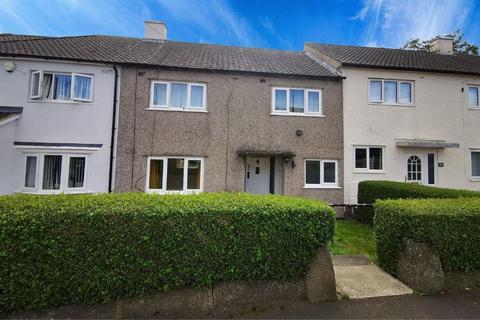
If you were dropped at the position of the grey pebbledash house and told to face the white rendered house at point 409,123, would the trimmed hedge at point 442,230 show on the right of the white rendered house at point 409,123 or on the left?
right

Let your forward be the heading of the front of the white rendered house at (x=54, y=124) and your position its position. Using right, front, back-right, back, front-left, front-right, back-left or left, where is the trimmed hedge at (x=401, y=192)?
front-left

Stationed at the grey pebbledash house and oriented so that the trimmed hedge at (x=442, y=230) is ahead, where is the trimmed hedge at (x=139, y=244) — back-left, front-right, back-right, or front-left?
front-right

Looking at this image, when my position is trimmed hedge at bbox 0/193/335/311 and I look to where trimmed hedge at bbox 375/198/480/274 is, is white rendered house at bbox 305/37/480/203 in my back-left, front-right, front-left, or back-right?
front-left

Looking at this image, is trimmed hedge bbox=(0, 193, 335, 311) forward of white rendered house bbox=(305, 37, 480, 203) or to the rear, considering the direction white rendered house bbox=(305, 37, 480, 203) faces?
forward

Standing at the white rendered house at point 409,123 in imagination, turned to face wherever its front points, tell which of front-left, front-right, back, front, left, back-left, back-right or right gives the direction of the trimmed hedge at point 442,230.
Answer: front

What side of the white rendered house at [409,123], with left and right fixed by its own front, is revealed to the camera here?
front

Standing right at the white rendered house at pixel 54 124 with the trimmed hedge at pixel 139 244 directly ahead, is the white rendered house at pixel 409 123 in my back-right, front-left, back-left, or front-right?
front-left

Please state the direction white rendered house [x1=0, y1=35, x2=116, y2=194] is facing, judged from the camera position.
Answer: facing the viewer

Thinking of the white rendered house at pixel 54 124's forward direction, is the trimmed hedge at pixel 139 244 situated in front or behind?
in front

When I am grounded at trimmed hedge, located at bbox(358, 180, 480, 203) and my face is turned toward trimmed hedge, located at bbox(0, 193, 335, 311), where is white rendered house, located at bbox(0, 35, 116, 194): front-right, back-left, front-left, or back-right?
front-right

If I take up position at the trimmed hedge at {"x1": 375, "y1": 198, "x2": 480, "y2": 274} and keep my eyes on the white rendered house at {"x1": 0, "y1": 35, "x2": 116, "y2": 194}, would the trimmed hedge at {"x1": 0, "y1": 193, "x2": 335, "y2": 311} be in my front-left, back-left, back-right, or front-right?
front-left

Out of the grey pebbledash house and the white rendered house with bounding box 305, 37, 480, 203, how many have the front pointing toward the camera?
2
